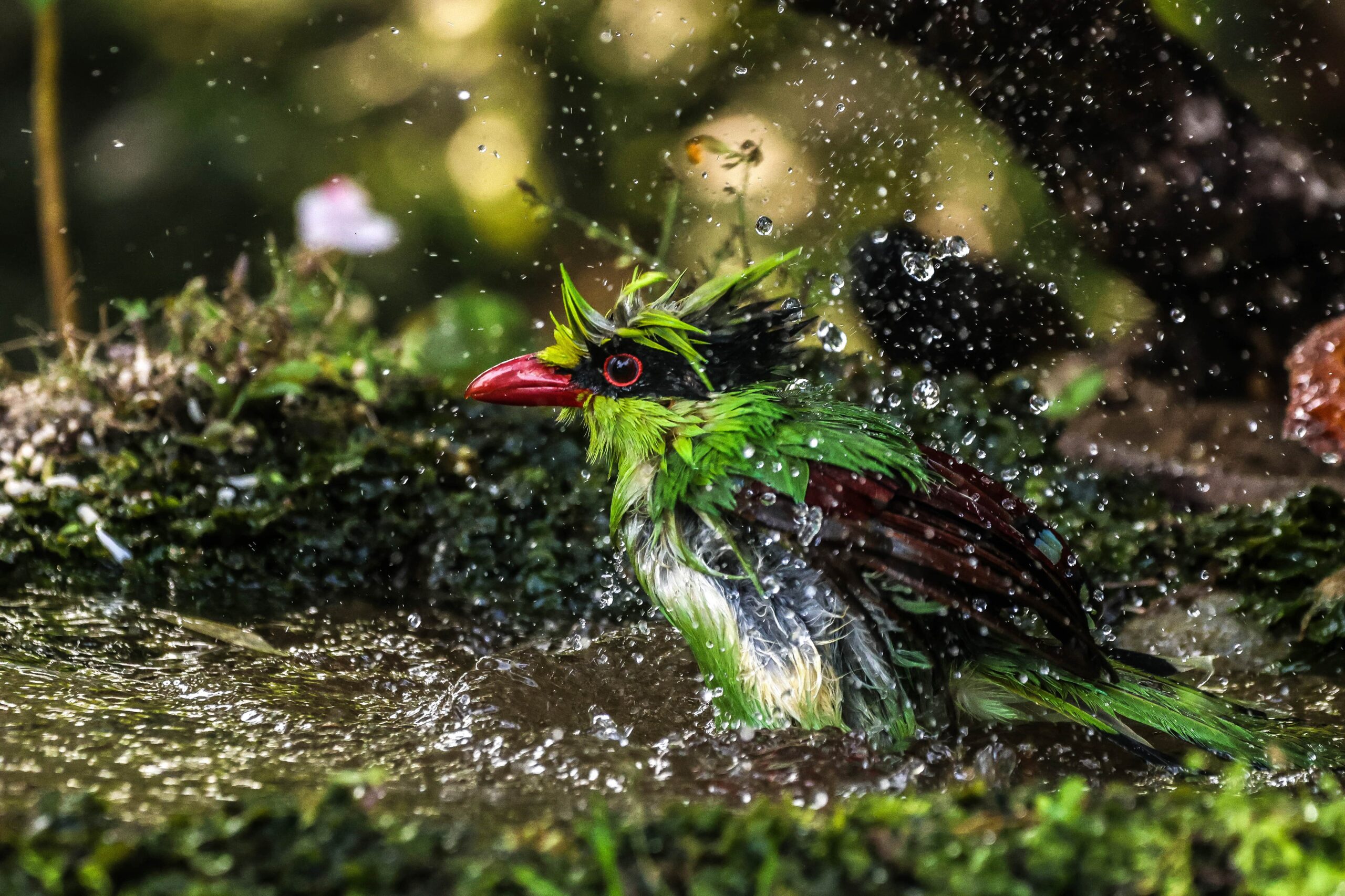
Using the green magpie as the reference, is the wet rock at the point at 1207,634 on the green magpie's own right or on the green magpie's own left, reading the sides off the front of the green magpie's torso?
on the green magpie's own right

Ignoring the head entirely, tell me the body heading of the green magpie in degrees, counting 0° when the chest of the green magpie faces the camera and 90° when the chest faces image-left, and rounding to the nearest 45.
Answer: approximately 90°

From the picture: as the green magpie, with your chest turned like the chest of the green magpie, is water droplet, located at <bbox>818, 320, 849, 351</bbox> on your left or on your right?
on your right
